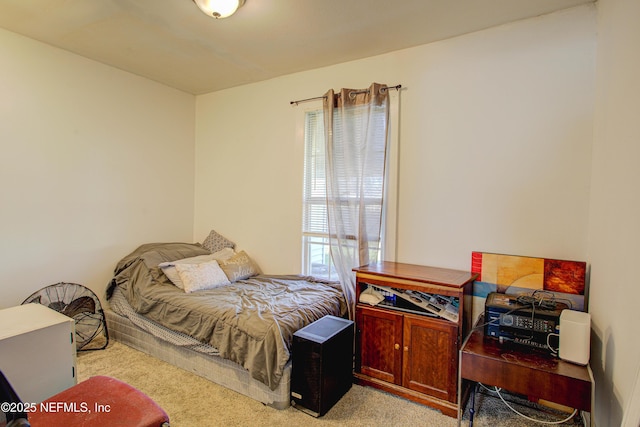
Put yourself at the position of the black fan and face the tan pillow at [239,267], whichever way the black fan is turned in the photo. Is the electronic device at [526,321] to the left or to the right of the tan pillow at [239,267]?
right

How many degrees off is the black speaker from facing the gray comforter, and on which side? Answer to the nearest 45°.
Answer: approximately 90° to its right

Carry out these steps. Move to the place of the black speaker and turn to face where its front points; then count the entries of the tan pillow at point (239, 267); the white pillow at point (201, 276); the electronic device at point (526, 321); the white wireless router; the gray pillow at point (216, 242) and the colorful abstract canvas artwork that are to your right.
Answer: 3

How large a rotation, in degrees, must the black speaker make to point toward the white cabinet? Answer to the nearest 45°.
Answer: approximately 45° to its right

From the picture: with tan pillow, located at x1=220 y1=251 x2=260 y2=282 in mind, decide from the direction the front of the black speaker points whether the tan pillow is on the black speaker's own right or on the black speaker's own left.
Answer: on the black speaker's own right

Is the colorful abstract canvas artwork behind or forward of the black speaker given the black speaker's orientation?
behind

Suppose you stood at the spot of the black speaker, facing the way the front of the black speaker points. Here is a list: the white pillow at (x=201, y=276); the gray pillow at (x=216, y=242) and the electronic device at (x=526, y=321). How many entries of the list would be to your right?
2

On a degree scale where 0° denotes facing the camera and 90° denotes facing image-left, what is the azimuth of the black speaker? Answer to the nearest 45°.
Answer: approximately 45°

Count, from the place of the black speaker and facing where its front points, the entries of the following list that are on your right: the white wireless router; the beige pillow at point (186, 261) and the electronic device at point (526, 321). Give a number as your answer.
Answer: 1

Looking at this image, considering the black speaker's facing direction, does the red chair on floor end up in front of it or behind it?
in front

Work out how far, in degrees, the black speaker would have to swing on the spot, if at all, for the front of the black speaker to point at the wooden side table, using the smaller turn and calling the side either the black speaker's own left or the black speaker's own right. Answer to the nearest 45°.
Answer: approximately 135° to the black speaker's own left

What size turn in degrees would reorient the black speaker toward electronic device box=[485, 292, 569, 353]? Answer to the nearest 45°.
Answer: approximately 135° to its left

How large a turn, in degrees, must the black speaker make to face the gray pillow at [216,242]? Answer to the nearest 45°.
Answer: approximately 90° to its right

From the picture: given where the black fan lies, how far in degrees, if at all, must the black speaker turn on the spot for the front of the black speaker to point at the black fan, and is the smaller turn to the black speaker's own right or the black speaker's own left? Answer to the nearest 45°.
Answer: approximately 45° to the black speaker's own right

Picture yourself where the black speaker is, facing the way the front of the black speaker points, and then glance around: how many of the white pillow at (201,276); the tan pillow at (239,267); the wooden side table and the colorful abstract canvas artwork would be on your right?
2

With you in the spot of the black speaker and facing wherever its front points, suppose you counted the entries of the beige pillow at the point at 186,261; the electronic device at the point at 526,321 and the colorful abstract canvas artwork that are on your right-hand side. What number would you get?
1
